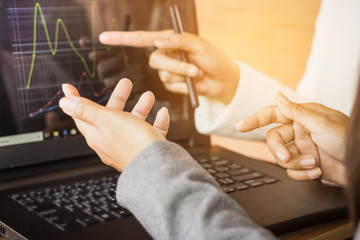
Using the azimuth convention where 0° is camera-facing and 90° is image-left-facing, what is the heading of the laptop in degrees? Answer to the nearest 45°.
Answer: approximately 315°
